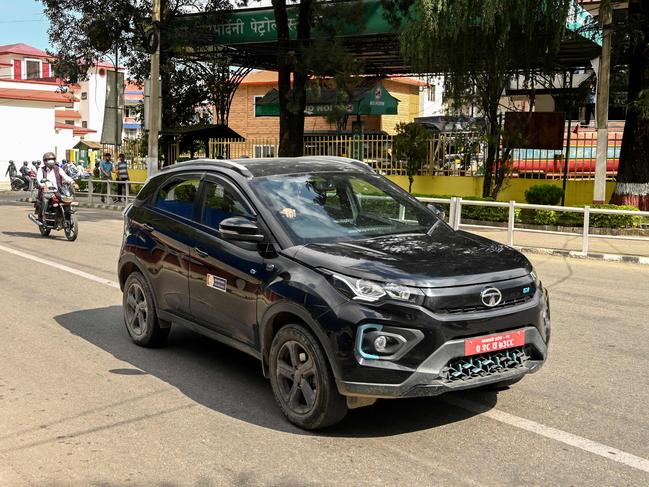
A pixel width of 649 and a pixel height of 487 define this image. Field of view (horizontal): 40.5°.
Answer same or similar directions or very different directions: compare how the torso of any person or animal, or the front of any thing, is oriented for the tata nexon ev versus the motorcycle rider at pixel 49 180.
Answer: same or similar directions

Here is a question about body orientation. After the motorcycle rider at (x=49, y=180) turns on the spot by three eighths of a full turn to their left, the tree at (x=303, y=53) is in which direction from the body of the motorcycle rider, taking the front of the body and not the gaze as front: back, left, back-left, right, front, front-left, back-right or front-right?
front-right

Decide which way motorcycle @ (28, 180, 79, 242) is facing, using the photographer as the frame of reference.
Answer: facing the viewer and to the right of the viewer

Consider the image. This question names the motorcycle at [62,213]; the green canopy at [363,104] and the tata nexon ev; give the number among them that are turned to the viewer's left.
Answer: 0

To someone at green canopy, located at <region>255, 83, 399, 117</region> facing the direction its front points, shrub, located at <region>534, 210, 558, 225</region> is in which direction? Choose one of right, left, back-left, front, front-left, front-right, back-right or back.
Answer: front

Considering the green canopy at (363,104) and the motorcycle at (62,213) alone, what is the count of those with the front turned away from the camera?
0

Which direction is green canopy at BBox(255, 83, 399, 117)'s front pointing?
toward the camera

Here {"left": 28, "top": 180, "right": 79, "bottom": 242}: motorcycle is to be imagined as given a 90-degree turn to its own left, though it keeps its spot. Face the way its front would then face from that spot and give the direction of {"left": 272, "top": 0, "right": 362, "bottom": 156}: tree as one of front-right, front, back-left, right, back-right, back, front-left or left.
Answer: front

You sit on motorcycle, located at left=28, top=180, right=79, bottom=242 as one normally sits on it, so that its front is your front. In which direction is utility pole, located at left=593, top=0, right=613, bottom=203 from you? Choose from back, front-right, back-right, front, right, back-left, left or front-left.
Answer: front-left

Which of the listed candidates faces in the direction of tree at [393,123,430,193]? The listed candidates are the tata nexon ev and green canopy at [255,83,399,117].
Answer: the green canopy

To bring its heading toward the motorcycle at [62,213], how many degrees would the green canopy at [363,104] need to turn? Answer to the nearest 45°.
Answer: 0° — it already faces it
